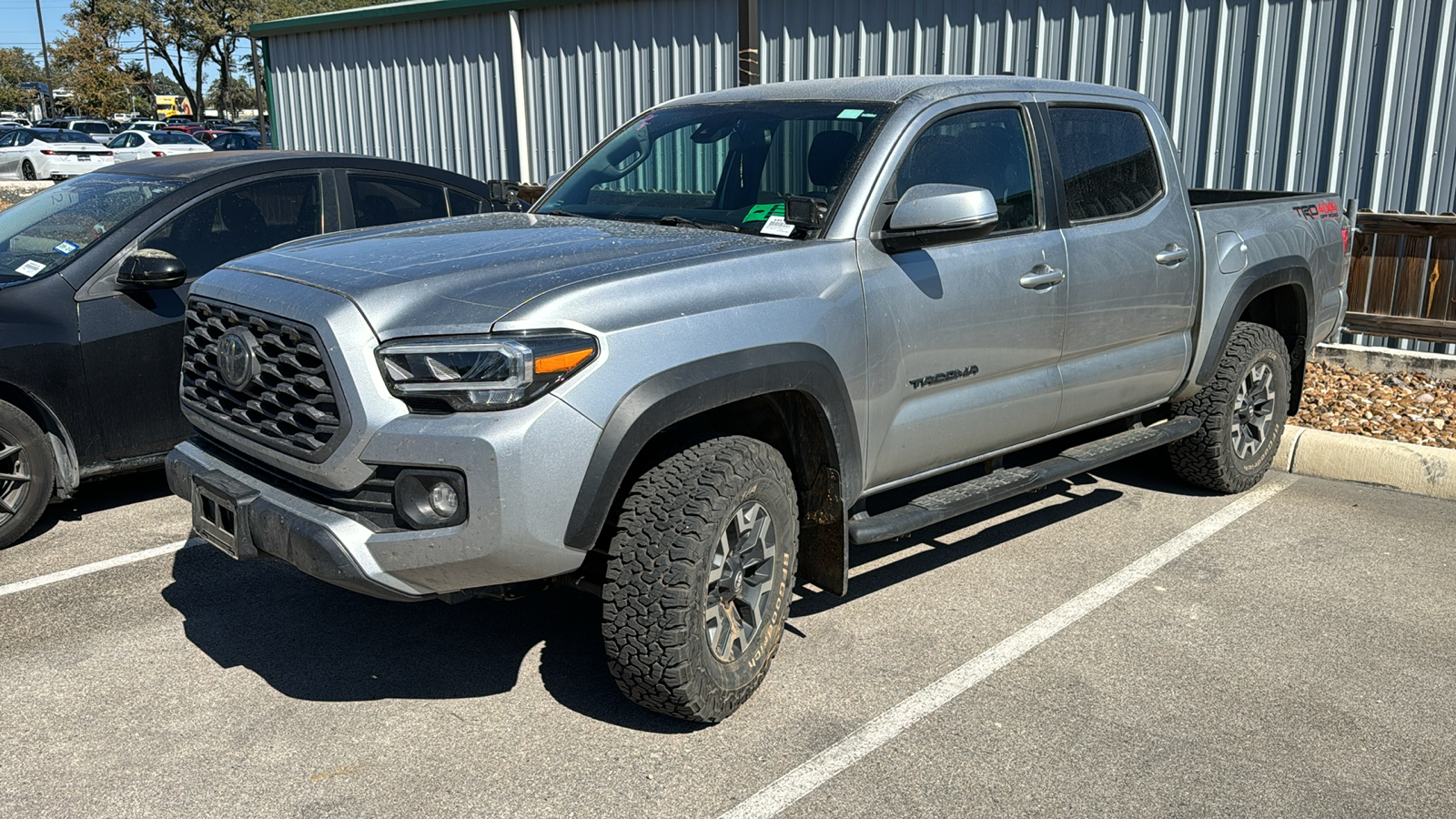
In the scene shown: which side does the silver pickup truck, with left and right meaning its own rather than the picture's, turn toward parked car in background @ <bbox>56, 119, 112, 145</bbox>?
right

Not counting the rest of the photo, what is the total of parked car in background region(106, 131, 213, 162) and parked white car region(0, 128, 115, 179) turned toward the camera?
0

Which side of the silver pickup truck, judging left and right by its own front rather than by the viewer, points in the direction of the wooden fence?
back

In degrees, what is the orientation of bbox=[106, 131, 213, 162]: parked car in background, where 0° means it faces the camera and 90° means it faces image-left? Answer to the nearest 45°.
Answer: approximately 135°

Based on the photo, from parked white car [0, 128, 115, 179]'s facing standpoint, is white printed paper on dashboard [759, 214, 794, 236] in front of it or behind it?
behind

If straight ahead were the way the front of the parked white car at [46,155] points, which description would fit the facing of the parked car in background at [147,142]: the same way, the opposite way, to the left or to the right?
the same way

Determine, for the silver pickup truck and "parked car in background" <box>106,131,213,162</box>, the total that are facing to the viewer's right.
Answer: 0

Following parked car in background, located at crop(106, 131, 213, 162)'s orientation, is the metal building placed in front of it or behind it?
behind

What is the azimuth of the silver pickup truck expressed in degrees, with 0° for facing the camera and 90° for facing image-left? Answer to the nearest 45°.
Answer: approximately 45°

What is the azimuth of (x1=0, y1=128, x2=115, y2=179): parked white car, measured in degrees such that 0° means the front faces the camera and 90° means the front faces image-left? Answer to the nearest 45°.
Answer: approximately 135°

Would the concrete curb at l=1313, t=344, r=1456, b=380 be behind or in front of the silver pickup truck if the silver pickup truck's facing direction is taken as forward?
behind

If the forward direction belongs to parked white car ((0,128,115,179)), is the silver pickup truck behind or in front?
behind
